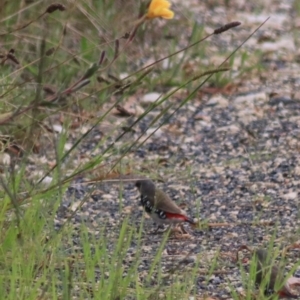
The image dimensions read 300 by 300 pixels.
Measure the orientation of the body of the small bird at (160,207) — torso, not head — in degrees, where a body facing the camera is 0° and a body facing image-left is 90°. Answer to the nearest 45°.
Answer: approximately 90°

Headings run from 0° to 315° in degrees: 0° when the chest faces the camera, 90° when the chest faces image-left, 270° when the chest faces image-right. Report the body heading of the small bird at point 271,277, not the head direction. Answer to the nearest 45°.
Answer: approximately 90°

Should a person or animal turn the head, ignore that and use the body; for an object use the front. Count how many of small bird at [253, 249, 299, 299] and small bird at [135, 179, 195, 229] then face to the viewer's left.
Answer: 2

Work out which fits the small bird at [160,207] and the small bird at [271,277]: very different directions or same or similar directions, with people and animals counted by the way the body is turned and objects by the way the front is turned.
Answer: same or similar directions

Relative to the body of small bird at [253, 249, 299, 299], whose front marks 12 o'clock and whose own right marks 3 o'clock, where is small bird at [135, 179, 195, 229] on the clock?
small bird at [135, 179, 195, 229] is roughly at 2 o'clock from small bird at [253, 249, 299, 299].

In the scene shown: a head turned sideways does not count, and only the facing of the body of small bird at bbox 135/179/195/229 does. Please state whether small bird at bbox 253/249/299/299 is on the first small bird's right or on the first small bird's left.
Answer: on the first small bird's left
